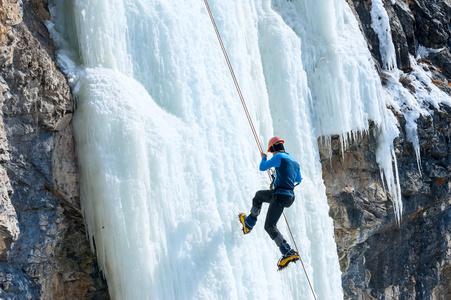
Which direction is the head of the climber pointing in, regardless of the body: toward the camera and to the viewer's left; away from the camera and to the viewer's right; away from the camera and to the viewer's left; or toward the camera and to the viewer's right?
away from the camera and to the viewer's left

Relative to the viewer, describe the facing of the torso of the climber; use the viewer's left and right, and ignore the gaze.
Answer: facing away from the viewer and to the left of the viewer
